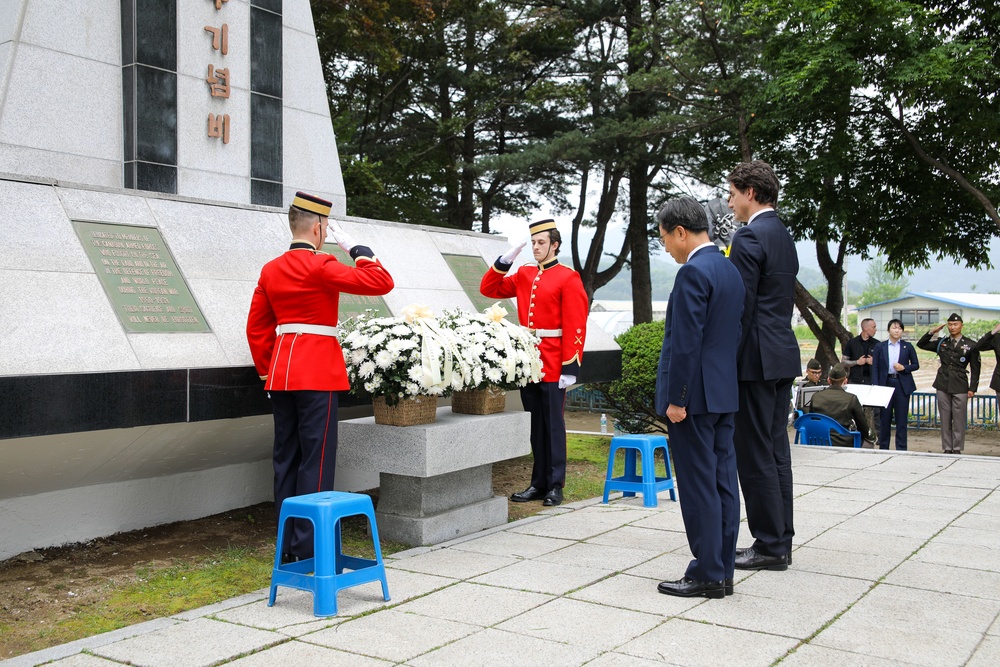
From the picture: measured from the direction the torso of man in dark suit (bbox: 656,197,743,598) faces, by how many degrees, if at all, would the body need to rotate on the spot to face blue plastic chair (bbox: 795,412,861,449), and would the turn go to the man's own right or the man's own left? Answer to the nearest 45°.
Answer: approximately 90° to the man's own right

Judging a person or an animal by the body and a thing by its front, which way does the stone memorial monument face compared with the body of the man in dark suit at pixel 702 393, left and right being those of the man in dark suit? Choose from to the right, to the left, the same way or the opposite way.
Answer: the opposite way

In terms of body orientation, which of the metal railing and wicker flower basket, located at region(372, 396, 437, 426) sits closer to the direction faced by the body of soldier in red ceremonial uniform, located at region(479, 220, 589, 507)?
the wicker flower basket

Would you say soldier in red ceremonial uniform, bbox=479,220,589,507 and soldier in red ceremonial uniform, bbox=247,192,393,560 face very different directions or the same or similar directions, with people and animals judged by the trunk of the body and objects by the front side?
very different directions

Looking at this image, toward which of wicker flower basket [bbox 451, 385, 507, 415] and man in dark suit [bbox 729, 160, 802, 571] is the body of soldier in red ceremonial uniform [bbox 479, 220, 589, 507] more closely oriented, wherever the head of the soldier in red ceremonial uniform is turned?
the wicker flower basket

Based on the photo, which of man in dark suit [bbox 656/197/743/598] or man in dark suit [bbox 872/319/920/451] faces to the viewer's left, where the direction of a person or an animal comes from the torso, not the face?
man in dark suit [bbox 656/197/743/598]

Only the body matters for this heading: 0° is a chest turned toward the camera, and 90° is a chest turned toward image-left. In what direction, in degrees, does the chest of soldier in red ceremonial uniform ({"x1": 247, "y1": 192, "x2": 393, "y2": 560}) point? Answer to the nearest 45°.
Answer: approximately 225°

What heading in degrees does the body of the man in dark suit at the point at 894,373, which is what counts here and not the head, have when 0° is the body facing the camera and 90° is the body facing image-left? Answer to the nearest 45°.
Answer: approximately 0°

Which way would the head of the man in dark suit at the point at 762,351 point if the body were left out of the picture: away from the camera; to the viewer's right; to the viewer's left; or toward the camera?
to the viewer's left

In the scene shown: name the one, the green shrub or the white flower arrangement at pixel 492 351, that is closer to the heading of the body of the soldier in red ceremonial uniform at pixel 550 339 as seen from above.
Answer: the white flower arrangement
